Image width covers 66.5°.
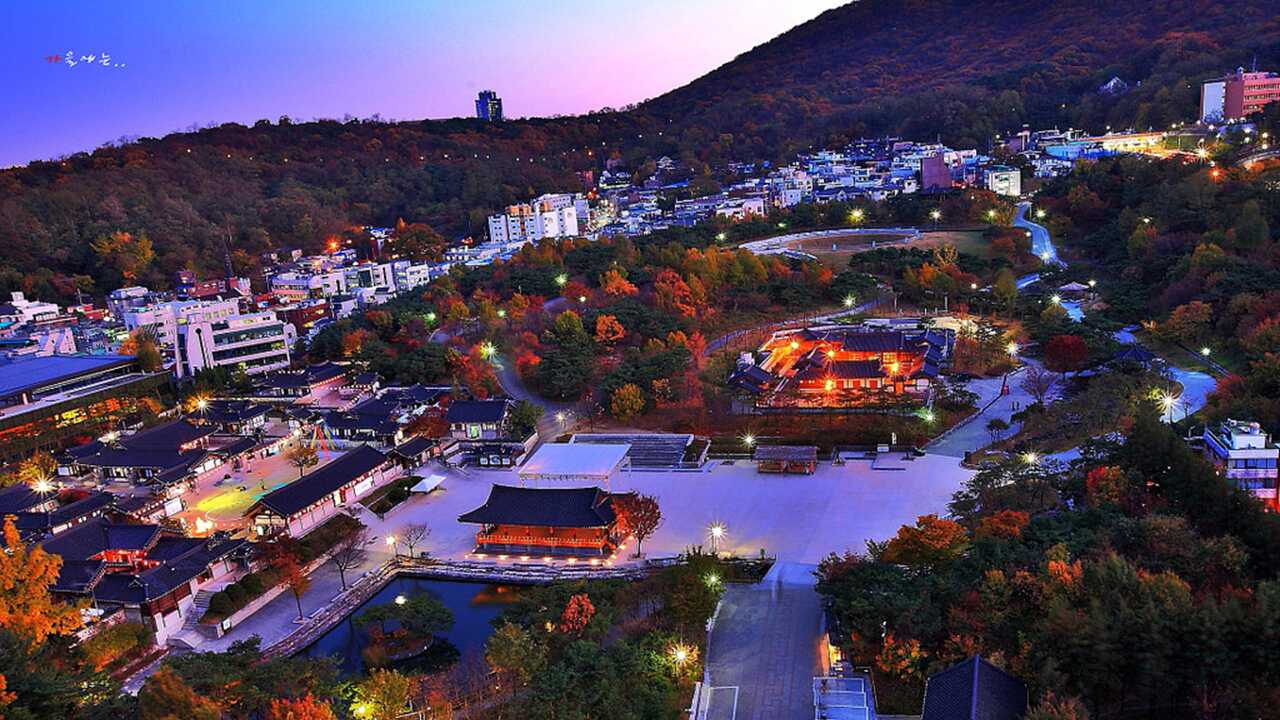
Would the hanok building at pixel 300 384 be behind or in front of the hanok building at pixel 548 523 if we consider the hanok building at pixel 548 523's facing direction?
behind

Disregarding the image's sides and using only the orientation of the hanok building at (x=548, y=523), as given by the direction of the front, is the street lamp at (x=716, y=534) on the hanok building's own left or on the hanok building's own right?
on the hanok building's own left

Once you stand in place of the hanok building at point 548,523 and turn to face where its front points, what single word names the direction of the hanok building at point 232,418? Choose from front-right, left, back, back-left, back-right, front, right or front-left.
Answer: back-right

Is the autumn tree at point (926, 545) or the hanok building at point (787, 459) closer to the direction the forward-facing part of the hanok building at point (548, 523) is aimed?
the autumn tree

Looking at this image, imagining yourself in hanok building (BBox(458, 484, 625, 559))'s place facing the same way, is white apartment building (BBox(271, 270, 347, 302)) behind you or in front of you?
behind

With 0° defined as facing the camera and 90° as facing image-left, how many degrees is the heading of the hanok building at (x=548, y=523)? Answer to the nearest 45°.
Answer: approximately 0°

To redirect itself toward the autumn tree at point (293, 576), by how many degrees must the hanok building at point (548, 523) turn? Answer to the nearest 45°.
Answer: approximately 90° to its right

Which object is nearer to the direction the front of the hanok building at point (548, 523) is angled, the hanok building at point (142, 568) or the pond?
the pond

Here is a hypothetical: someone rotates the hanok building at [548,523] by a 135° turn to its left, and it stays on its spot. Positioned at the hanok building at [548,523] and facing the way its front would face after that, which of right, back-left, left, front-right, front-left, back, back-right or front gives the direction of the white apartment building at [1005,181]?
front

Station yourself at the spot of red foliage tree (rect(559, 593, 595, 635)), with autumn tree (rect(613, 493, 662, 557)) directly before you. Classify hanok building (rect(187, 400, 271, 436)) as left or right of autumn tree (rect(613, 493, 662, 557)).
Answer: left

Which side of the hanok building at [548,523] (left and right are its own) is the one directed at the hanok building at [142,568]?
right

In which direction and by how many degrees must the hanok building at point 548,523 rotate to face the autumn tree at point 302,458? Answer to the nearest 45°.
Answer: approximately 135° to its right

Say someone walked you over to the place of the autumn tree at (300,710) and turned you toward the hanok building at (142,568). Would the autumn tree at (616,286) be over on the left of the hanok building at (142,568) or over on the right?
right
